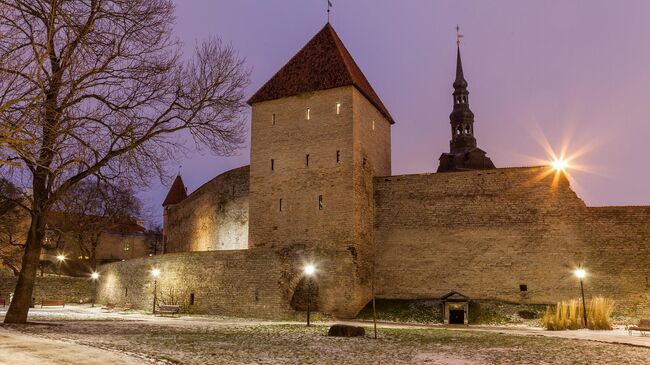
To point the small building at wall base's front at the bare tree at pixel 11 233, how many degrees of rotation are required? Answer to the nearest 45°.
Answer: approximately 90° to its right

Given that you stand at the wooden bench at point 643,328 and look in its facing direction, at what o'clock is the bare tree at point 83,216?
The bare tree is roughly at 2 o'clock from the wooden bench.

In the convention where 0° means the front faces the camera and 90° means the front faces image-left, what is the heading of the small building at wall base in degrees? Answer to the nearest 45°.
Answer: approximately 0°

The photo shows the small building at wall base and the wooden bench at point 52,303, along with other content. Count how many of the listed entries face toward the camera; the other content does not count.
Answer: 2

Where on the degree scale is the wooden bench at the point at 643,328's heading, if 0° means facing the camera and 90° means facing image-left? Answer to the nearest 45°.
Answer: approximately 45°

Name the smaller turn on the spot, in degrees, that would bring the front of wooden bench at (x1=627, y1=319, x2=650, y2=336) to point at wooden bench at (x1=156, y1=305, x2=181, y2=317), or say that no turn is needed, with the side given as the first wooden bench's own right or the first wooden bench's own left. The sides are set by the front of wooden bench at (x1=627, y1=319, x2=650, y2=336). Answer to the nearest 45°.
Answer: approximately 45° to the first wooden bench's own right

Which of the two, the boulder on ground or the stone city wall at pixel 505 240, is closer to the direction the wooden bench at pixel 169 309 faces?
the boulder on ground

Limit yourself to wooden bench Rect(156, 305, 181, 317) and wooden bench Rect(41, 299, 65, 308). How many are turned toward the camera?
2
